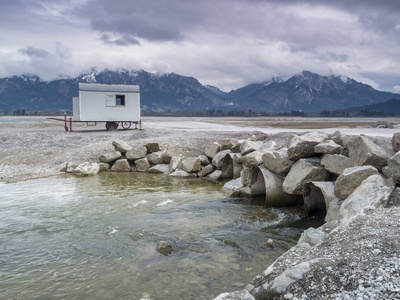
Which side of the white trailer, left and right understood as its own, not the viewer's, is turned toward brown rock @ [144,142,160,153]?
left

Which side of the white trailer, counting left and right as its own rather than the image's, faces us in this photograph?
left

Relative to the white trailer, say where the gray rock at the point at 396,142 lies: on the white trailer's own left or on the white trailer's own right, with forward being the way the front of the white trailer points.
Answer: on the white trailer's own left

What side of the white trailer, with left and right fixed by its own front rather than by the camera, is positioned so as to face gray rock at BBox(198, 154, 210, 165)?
left

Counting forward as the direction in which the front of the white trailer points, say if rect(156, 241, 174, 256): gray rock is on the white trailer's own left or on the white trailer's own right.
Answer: on the white trailer's own left

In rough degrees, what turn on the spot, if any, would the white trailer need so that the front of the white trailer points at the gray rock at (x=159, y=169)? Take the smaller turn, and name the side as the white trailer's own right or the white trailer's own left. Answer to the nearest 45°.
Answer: approximately 90° to the white trailer's own left

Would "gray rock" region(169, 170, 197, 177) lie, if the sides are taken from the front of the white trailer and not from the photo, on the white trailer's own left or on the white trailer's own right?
on the white trailer's own left

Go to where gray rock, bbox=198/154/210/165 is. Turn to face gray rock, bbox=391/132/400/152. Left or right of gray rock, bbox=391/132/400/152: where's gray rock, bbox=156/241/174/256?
right

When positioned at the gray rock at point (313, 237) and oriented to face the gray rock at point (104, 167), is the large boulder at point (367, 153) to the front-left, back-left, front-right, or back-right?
front-right

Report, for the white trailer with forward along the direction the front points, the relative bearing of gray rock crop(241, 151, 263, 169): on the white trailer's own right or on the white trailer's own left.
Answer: on the white trailer's own left

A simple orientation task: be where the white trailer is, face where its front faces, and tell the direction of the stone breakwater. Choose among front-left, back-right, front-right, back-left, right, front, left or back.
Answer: left

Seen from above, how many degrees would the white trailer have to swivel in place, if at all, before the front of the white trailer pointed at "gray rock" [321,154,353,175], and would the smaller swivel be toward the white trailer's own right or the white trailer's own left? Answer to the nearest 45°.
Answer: approximately 90° to the white trailer's own left

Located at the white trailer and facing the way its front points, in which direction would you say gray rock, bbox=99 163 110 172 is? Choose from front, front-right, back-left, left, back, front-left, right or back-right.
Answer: left
